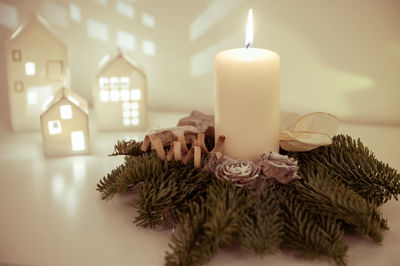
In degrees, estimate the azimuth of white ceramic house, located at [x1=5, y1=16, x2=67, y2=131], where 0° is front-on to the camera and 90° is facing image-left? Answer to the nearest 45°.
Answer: approximately 0°

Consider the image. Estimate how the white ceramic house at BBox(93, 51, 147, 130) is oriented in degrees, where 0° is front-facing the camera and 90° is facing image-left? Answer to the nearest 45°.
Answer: approximately 0°

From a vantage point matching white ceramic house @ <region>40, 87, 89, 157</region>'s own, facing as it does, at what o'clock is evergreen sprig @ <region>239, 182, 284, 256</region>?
The evergreen sprig is roughly at 11 o'clock from the white ceramic house.

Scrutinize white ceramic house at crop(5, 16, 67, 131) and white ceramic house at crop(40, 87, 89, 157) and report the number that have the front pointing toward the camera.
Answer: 2

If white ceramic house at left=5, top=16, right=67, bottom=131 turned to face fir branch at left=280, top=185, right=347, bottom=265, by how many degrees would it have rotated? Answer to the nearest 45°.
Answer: approximately 45° to its left

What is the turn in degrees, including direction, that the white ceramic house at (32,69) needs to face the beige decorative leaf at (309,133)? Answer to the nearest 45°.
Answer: approximately 45° to its left
